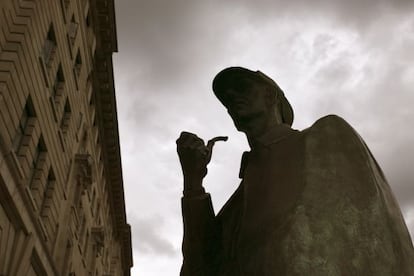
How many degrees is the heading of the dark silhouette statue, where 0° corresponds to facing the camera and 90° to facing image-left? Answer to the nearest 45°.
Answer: approximately 45°
